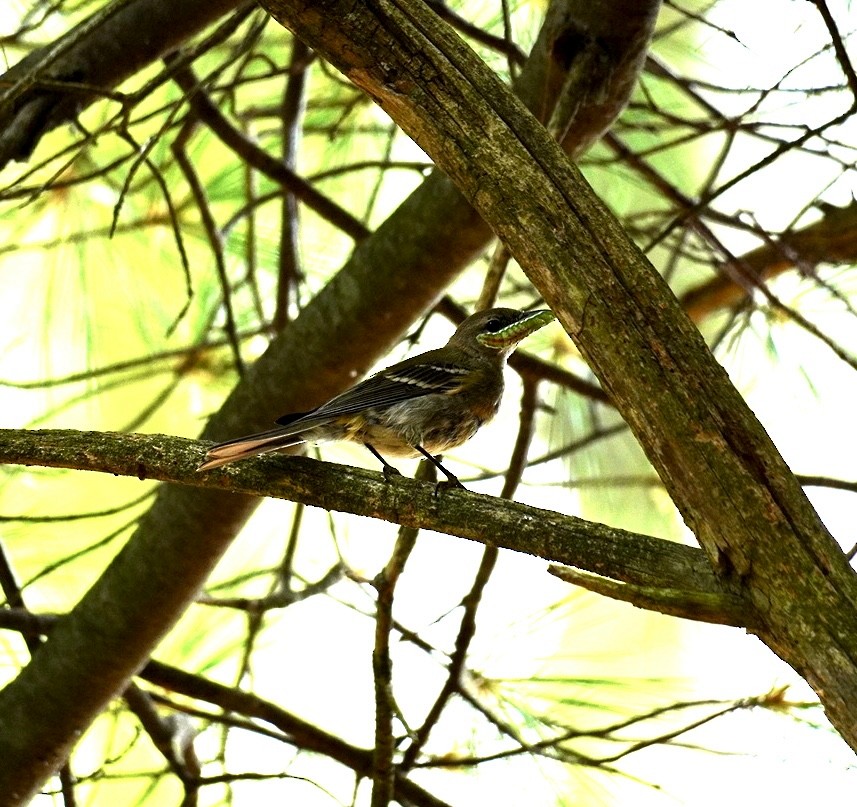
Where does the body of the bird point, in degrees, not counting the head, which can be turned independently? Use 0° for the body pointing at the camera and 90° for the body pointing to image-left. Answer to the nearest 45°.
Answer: approximately 270°
